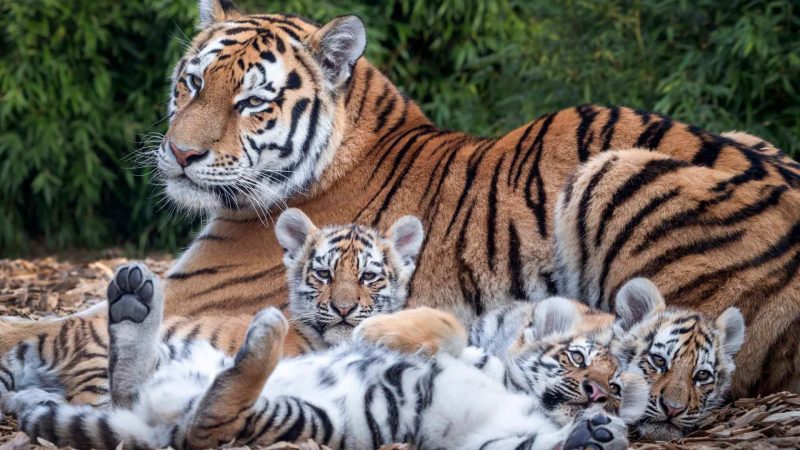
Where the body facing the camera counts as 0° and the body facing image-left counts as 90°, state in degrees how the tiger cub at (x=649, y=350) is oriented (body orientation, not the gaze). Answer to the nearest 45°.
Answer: approximately 315°
